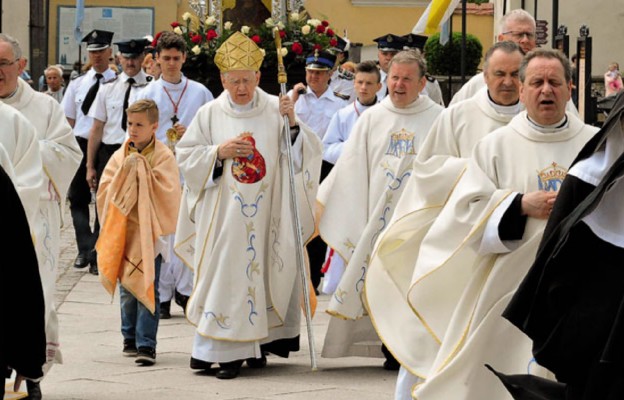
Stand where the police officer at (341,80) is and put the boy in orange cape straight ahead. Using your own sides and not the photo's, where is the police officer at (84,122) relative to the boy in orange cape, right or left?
right

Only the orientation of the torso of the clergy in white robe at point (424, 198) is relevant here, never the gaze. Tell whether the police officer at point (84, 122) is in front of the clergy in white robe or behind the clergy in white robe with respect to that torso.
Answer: behind

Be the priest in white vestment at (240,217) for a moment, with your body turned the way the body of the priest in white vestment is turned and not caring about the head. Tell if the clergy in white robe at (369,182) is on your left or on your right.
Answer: on your left

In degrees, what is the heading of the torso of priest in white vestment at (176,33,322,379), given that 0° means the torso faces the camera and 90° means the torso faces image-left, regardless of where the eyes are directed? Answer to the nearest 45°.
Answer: approximately 0°

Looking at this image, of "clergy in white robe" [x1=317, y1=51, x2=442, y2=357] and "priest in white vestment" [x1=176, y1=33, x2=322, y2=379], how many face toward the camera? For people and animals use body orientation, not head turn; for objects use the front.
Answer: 2

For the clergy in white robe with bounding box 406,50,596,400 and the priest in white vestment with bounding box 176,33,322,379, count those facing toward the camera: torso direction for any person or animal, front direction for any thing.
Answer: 2

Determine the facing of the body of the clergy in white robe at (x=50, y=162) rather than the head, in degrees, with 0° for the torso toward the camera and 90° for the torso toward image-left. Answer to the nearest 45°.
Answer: approximately 45°
